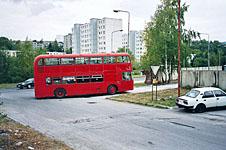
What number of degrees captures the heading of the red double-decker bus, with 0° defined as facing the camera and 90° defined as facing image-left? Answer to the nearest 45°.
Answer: approximately 270°

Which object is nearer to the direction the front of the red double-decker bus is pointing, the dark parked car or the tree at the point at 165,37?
the tree

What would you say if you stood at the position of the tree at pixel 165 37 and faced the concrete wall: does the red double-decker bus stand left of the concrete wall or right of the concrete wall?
right

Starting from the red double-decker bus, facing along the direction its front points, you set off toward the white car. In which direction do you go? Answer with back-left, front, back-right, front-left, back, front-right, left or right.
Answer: front-right

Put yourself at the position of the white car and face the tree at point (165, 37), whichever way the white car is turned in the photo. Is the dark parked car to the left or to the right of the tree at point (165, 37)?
left

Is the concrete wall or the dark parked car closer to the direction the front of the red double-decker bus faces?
the concrete wall

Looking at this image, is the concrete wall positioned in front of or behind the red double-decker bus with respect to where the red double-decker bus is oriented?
in front

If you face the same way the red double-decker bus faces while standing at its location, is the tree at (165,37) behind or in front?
in front
